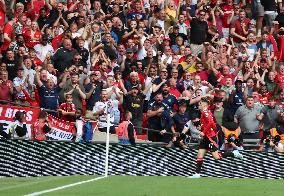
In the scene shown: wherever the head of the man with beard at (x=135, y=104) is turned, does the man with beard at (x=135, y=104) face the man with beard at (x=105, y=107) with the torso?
no

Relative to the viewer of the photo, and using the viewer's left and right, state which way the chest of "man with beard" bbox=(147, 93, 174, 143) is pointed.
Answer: facing the viewer

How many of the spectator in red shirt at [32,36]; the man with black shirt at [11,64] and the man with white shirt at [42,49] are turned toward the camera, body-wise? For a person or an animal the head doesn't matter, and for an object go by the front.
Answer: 3

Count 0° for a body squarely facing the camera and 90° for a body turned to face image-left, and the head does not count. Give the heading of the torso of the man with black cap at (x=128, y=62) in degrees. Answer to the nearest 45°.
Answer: approximately 315°

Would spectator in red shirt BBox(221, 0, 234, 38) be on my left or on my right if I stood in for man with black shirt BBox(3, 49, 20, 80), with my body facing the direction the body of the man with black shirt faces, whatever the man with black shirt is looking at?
on my left

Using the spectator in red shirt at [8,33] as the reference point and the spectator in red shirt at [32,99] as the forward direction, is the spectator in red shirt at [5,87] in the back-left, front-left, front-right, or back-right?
front-right

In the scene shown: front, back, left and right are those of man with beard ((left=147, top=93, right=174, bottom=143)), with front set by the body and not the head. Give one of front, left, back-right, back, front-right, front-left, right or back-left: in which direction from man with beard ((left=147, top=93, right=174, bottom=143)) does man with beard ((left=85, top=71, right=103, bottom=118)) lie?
right

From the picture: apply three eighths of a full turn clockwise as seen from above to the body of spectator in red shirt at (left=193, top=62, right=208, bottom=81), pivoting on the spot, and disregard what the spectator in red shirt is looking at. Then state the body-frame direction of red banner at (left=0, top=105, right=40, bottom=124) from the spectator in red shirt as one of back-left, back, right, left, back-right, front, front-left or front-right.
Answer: back-left

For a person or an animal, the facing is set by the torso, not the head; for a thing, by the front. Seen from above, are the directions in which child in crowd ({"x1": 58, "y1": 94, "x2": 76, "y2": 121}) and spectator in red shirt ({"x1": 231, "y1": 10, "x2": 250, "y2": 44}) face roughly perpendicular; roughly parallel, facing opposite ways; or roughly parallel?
roughly parallel

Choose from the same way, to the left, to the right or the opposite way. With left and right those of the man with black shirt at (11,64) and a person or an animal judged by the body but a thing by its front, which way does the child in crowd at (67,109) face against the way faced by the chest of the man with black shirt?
the same way

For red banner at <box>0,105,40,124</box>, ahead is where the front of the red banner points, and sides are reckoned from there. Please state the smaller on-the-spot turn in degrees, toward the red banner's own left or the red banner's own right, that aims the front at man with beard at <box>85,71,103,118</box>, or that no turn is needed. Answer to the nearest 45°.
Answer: approximately 135° to the red banner's own left

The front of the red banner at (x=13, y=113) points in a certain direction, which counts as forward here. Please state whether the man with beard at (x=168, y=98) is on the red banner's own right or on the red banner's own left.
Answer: on the red banner's own left

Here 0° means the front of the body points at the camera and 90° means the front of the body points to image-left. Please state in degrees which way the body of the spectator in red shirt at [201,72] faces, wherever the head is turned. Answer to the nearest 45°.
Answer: approximately 45°

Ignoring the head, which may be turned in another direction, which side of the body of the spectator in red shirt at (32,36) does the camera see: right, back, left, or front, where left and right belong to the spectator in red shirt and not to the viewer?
front

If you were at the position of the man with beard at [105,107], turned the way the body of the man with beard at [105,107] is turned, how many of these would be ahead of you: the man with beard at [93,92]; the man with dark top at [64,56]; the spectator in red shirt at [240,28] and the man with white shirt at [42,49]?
0

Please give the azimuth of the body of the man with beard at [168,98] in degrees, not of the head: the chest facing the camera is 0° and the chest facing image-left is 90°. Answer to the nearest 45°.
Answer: approximately 0°
